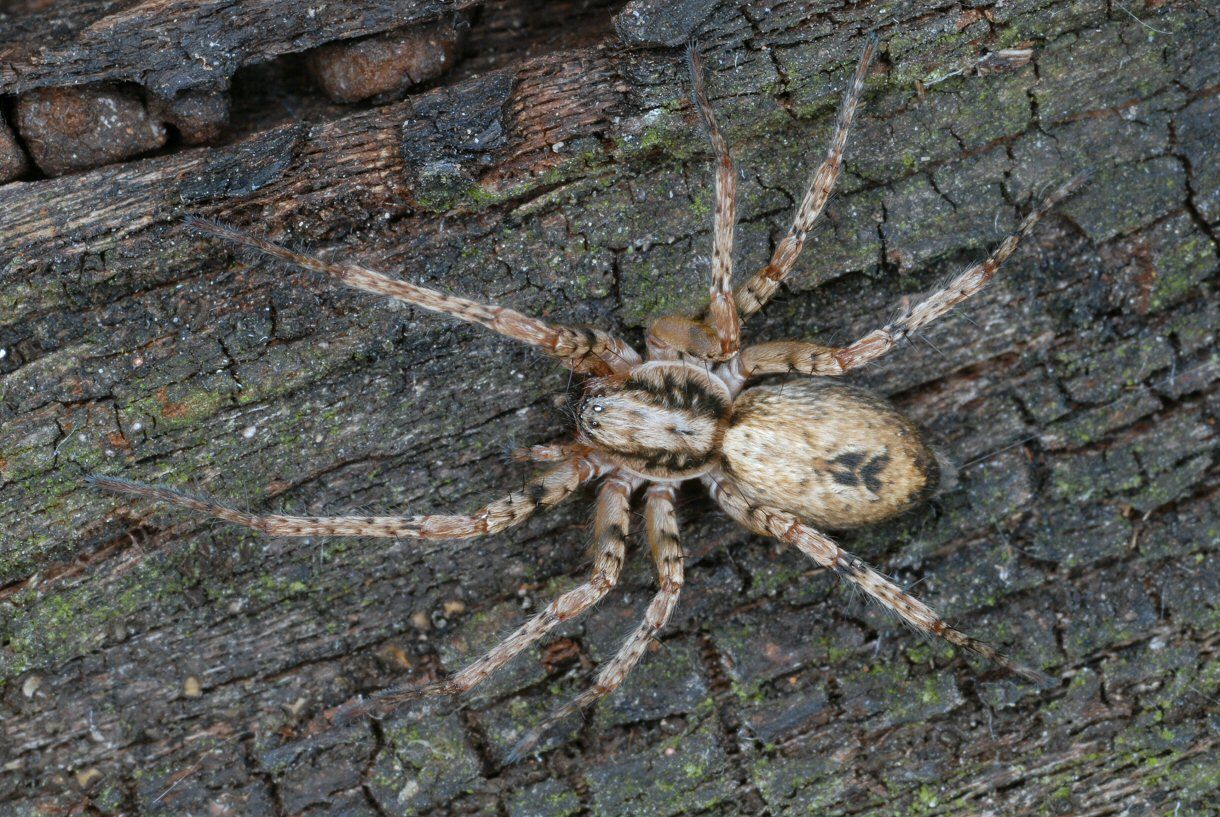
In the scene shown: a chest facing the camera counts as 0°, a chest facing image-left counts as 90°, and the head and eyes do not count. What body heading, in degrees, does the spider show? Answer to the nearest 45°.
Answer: approximately 90°
